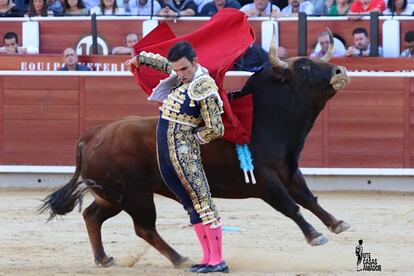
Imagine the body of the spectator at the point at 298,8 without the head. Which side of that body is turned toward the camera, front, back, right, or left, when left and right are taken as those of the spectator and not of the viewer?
front

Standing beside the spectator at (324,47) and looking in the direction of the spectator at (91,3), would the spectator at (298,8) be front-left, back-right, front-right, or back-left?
front-right

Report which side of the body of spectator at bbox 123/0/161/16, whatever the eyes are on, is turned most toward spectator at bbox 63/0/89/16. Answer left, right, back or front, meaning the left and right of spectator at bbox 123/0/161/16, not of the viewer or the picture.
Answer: right

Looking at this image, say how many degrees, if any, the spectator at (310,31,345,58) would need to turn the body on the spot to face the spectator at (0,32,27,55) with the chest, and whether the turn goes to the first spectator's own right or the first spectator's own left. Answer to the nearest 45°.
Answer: approximately 90° to the first spectator's own right

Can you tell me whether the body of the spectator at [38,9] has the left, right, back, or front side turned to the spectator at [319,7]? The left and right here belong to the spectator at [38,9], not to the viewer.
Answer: left

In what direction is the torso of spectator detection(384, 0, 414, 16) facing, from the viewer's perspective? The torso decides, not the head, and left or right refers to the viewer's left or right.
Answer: facing the viewer

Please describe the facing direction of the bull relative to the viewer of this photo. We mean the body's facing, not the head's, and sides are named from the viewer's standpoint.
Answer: facing to the right of the viewer

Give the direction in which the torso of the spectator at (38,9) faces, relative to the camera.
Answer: toward the camera

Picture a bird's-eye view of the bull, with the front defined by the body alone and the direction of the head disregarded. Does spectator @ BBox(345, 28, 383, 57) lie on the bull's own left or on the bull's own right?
on the bull's own left

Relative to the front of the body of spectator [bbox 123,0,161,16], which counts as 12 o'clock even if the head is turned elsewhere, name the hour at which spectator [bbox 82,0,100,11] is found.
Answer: spectator [bbox 82,0,100,11] is roughly at 4 o'clock from spectator [bbox 123,0,161,16].

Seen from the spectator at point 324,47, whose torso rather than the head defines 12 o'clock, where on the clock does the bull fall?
The bull is roughly at 12 o'clock from the spectator.

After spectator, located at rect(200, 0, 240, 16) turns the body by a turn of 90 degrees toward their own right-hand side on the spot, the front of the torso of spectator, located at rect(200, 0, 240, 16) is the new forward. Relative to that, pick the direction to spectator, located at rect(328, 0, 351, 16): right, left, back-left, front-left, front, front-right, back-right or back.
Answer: back

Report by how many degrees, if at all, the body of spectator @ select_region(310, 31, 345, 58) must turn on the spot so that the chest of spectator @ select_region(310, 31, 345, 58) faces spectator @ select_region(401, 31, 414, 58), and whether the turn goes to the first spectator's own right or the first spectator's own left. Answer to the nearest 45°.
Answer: approximately 90° to the first spectator's own left

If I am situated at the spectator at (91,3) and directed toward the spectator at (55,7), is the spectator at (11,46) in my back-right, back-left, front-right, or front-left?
front-left
